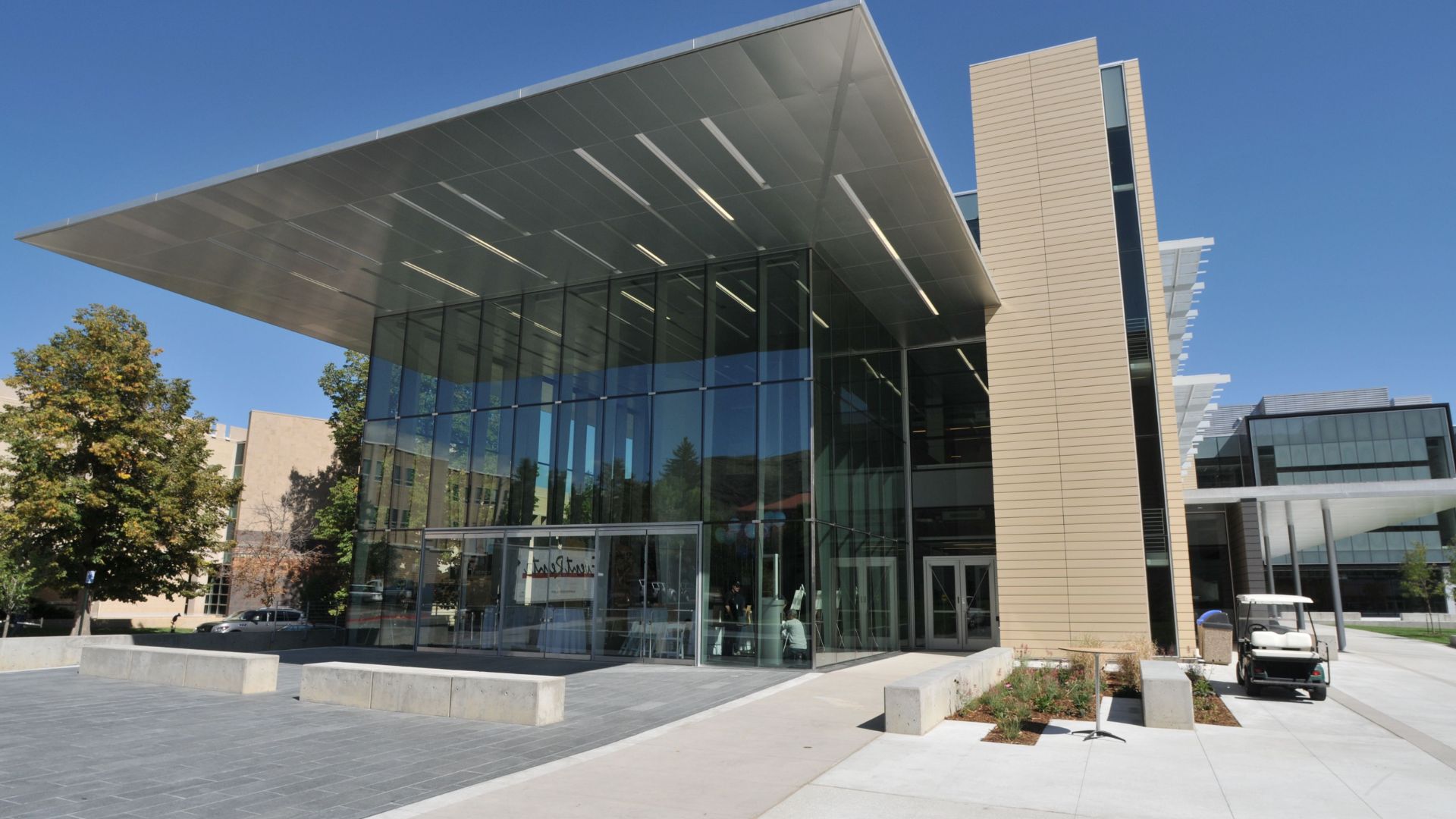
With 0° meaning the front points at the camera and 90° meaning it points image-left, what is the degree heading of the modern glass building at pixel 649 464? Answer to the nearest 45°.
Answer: approximately 45°

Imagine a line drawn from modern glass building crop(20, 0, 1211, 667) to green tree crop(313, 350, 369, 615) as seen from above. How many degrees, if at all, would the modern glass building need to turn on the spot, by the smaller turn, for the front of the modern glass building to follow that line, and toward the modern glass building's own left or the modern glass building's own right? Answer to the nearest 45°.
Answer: approximately 90° to the modern glass building's own right

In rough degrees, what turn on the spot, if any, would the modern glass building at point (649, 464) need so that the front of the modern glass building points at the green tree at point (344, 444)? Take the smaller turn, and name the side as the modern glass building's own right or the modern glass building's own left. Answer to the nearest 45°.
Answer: approximately 90° to the modern glass building's own right

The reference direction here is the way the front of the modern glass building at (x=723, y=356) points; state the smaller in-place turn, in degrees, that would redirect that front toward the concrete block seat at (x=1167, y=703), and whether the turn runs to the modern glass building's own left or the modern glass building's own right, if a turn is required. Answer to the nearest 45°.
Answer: approximately 90° to the modern glass building's own left

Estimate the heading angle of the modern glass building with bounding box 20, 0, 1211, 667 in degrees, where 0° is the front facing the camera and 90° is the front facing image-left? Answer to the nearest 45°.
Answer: approximately 45°

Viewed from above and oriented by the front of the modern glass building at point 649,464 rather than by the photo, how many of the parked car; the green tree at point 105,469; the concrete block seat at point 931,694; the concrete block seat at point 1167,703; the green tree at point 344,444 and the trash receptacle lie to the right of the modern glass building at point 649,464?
3

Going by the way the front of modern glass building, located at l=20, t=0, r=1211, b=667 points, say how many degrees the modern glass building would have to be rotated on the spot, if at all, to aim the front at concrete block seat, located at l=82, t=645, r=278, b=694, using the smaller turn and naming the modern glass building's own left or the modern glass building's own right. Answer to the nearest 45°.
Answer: approximately 45° to the modern glass building's own right

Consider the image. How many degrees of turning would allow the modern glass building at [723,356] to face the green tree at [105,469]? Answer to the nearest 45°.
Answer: approximately 90° to its right

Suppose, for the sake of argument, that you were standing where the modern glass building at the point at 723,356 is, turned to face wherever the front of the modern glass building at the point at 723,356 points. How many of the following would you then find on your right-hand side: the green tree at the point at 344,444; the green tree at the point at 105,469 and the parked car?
3

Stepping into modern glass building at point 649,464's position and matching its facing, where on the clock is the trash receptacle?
The trash receptacle is roughly at 8 o'clock from the modern glass building.

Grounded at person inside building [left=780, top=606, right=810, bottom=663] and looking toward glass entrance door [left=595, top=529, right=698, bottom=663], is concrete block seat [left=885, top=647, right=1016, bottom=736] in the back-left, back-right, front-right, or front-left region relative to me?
back-left

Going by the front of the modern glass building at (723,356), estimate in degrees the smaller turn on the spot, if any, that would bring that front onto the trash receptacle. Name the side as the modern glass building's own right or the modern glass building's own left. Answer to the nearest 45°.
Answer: approximately 135° to the modern glass building's own left

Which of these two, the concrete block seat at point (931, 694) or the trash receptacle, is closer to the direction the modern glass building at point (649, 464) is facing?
the concrete block seat
